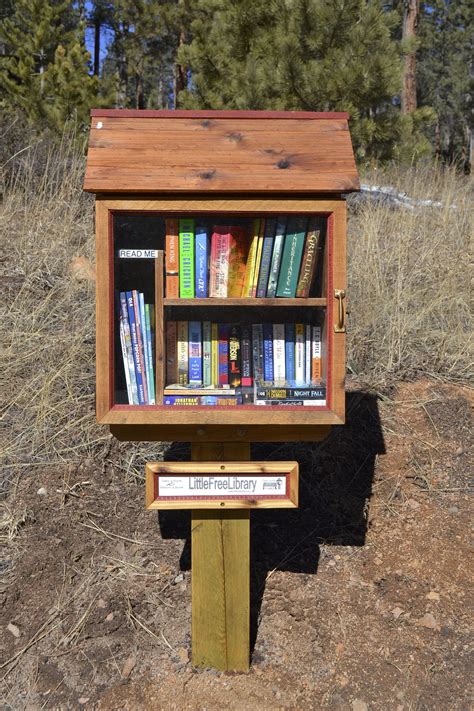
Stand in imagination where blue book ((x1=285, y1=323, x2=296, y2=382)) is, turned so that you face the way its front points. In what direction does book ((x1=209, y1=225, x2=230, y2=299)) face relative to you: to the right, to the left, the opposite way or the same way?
the same way

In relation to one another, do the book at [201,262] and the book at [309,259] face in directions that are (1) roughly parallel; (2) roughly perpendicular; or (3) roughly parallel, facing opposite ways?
roughly parallel

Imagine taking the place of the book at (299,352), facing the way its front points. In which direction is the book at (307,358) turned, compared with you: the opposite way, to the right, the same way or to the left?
the same way

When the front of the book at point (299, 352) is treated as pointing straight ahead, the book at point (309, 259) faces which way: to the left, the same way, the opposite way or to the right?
the same way

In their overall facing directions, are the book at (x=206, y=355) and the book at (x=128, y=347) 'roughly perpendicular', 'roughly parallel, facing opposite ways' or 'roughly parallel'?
roughly parallel

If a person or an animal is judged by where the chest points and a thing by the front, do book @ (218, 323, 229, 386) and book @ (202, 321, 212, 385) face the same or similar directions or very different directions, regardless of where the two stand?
same or similar directions

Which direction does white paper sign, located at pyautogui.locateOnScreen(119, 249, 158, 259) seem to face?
toward the camera
